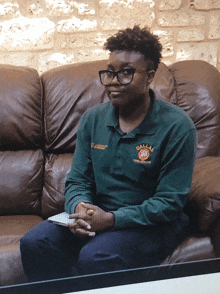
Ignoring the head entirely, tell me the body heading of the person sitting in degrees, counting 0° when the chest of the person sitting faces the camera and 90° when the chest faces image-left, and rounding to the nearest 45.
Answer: approximately 45°
